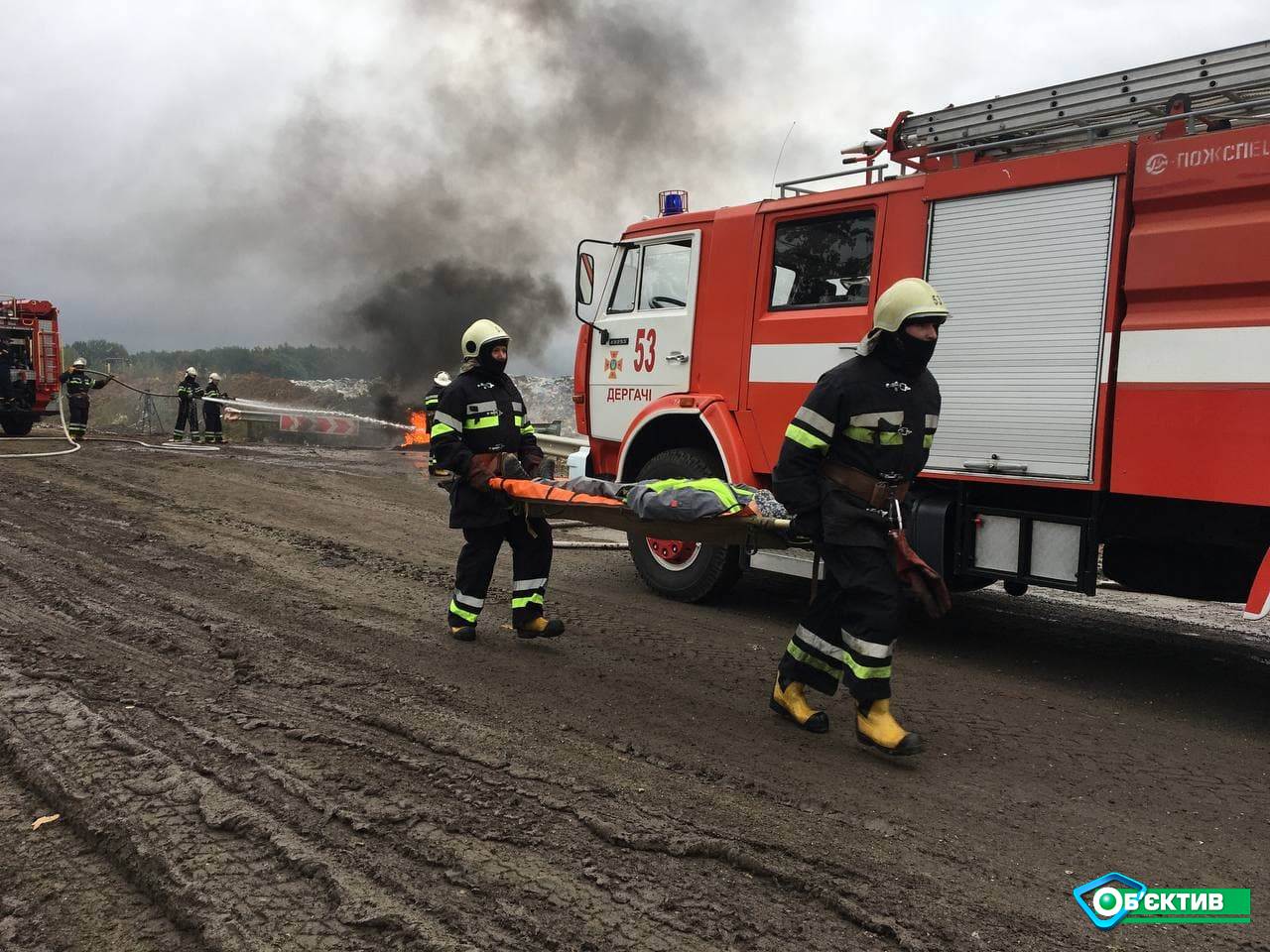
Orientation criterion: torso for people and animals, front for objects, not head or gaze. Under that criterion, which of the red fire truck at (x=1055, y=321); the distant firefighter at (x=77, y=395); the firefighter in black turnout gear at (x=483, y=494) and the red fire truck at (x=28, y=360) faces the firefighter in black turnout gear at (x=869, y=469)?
the firefighter in black turnout gear at (x=483, y=494)

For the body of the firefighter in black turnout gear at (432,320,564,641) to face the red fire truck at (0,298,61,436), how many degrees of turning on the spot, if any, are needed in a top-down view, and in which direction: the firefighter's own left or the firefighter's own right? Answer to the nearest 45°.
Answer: approximately 180°

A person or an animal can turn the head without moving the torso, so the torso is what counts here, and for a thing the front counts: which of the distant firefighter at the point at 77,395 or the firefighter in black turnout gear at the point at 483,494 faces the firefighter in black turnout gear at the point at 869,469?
the firefighter in black turnout gear at the point at 483,494

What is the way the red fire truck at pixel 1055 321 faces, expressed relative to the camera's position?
facing away from the viewer and to the left of the viewer

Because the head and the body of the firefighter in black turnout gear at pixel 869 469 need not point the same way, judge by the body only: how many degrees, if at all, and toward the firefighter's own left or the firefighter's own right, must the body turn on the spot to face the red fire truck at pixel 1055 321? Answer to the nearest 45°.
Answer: approximately 90° to the firefighter's own left

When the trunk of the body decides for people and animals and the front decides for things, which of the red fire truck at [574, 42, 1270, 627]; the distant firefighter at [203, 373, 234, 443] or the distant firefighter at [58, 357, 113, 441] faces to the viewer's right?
the distant firefighter at [203, 373, 234, 443]

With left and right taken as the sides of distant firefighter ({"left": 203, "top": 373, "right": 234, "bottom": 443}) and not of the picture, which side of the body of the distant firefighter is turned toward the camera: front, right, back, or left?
right
